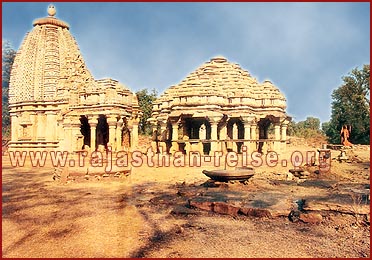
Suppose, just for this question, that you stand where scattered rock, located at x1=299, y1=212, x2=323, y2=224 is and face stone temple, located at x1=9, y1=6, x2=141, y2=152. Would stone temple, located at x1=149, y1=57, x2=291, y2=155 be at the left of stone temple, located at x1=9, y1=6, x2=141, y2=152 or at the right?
right

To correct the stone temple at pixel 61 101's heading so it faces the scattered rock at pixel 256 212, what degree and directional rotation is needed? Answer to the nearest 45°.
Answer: approximately 90° to its right

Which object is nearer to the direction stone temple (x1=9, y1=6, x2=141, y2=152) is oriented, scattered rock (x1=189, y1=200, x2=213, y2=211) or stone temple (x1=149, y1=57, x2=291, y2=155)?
the stone temple

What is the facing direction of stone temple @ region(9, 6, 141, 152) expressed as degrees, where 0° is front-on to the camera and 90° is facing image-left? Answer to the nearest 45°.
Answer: approximately 270°

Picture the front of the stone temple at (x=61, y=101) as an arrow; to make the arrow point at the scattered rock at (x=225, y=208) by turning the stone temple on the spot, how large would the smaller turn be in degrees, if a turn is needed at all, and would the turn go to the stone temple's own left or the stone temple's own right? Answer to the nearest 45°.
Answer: approximately 90° to the stone temple's own right

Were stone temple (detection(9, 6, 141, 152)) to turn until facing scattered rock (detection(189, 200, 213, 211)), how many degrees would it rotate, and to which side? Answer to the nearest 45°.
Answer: approximately 90° to its right

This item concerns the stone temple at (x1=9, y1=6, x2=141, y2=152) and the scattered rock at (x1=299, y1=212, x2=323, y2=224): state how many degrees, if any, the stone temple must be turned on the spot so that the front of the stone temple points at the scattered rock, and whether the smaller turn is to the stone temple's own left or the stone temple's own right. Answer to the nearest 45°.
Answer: approximately 90° to the stone temple's own right

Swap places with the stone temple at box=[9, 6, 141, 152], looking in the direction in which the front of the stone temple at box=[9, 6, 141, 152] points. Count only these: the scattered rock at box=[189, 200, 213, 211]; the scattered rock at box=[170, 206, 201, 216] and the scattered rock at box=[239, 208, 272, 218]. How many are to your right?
3

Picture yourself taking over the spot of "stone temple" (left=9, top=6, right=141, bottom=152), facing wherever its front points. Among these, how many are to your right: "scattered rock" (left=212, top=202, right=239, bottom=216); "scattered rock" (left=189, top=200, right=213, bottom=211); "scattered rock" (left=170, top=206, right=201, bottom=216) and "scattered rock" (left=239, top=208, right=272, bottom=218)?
4

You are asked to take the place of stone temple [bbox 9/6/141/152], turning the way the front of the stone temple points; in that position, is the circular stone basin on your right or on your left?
on your right

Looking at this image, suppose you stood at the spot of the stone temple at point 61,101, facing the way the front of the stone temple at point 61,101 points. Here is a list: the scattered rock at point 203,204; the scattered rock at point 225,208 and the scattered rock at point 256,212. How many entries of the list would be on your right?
3

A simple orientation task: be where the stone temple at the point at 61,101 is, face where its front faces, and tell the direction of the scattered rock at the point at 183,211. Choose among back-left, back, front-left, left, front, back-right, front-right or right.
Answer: right
